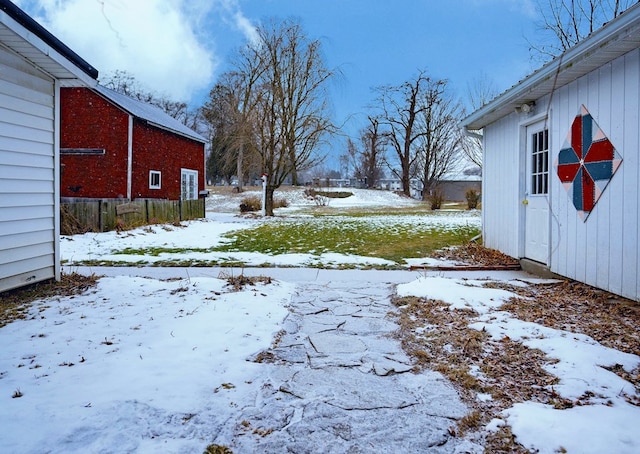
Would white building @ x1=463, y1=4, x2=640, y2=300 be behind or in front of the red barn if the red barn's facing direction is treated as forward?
in front

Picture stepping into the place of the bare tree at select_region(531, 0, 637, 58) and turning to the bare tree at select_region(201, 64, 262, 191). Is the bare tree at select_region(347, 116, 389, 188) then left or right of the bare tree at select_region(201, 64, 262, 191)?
right

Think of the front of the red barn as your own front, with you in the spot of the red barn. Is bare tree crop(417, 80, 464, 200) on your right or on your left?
on your left

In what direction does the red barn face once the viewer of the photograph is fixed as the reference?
facing the viewer and to the right of the viewer

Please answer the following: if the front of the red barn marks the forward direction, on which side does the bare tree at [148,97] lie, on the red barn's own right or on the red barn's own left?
on the red barn's own left

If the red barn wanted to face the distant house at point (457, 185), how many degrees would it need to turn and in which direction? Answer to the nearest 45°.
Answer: approximately 90° to its left

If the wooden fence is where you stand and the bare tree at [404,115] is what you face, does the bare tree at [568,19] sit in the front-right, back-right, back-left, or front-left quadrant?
front-right

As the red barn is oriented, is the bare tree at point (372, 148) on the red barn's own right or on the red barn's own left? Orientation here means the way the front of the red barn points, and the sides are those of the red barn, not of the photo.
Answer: on the red barn's own left
